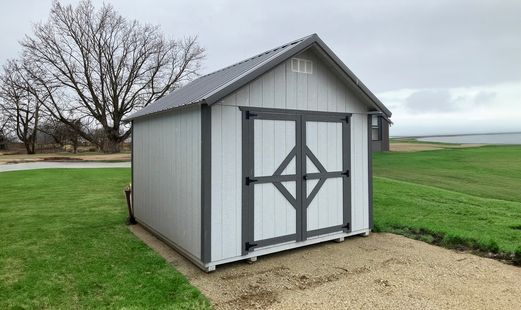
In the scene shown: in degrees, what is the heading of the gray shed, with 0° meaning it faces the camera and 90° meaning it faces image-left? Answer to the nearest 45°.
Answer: approximately 315°

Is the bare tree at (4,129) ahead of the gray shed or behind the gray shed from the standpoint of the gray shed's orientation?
behind

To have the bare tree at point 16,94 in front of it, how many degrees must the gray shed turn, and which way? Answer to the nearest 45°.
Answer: approximately 180°

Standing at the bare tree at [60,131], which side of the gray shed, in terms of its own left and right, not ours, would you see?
back

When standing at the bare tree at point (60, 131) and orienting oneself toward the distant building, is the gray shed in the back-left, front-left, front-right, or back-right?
front-right

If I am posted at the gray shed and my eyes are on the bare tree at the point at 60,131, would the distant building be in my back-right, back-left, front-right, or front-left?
front-right

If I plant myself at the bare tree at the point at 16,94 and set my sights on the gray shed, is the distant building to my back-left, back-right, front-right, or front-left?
front-left
